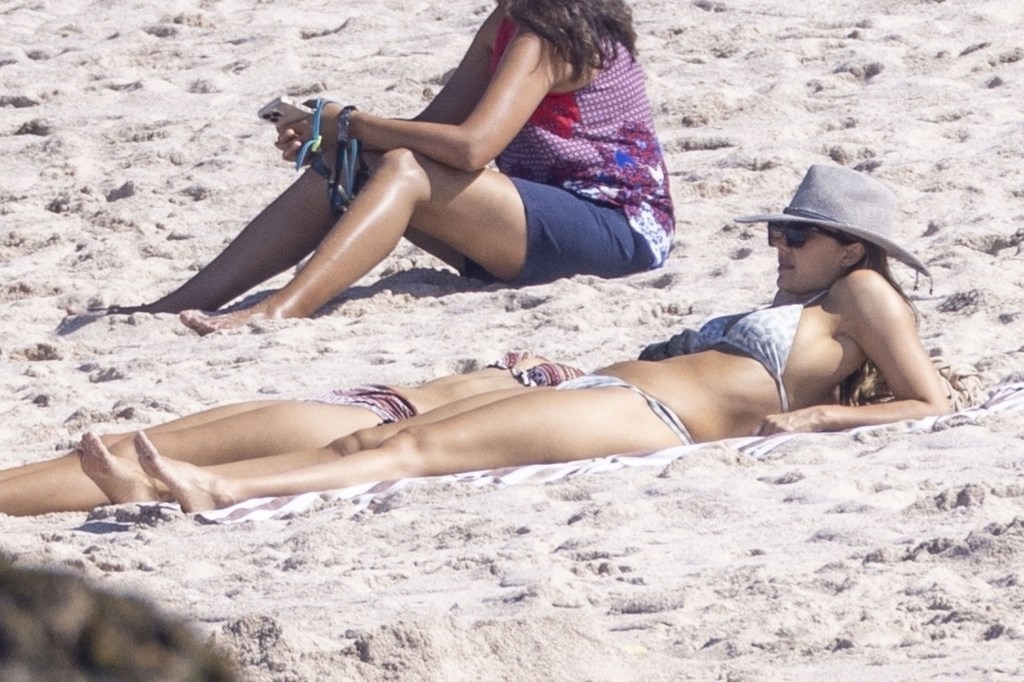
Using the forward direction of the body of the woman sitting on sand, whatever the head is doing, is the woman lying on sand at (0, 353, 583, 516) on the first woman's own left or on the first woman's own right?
on the first woman's own left

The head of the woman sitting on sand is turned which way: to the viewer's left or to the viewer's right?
to the viewer's left

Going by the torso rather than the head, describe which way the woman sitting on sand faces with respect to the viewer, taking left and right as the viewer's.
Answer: facing to the left of the viewer

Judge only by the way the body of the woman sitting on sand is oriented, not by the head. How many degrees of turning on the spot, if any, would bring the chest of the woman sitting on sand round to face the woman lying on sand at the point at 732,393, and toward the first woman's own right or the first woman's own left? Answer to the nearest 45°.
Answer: approximately 90° to the first woman's own left
